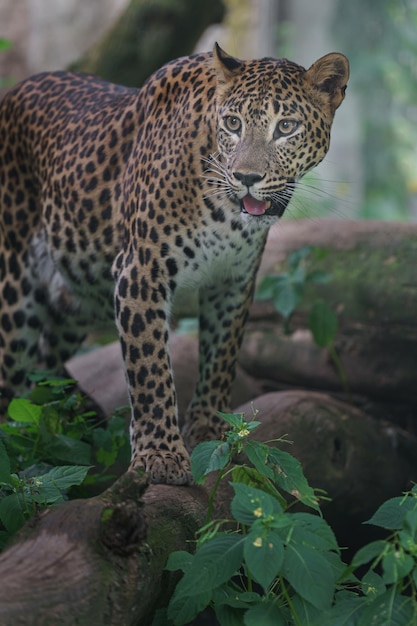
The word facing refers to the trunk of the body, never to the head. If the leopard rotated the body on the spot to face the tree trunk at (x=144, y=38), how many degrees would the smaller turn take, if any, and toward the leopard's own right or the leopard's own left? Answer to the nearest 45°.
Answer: approximately 135° to the leopard's own left

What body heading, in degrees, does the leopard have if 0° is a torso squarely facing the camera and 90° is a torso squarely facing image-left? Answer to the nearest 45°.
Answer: approximately 315°

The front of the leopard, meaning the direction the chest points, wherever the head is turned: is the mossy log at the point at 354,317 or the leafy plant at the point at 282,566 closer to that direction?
the leafy plant

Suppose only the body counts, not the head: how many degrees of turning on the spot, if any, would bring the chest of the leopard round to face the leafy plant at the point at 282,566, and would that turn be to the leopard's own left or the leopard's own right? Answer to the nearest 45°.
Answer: approximately 45° to the leopard's own right

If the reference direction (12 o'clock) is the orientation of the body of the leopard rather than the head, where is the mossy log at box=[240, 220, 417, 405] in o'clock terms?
The mossy log is roughly at 9 o'clock from the leopard.
